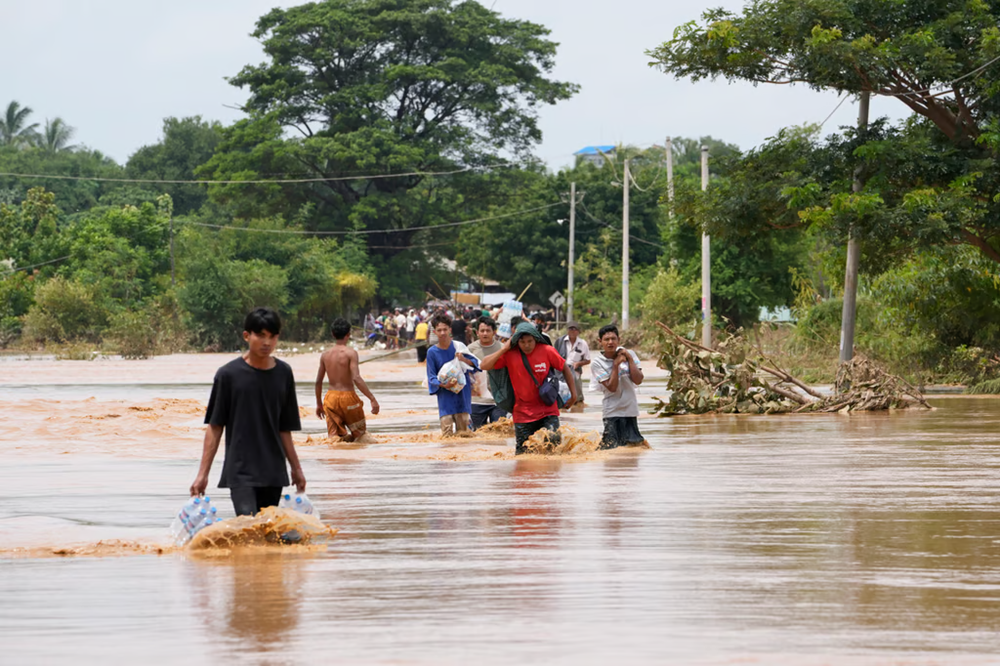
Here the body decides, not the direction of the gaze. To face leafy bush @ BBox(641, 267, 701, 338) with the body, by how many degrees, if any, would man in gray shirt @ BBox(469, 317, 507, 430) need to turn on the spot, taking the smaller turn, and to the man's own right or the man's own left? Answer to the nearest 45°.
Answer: approximately 180°

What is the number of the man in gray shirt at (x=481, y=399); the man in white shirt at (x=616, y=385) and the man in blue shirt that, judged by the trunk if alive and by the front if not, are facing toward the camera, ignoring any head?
3

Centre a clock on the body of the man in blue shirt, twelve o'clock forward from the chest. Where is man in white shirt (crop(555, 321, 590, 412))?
The man in white shirt is roughly at 7 o'clock from the man in blue shirt.

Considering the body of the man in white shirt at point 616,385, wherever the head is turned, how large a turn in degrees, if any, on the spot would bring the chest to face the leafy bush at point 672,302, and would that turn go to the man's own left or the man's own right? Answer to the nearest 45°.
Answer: approximately 180°

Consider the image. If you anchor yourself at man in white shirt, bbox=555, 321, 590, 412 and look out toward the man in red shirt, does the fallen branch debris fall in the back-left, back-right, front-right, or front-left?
back-left

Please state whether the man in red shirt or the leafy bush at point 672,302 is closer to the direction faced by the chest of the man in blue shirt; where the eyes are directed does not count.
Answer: the man in red shirt

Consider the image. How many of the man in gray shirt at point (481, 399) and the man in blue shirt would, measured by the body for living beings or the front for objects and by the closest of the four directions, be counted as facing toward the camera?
2

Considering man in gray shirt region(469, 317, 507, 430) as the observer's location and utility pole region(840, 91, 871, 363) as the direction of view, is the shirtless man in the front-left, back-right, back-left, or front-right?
back-left

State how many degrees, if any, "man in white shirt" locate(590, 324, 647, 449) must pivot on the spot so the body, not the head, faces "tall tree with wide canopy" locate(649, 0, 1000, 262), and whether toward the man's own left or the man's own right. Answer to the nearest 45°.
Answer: approximately 135° to the man's own left
